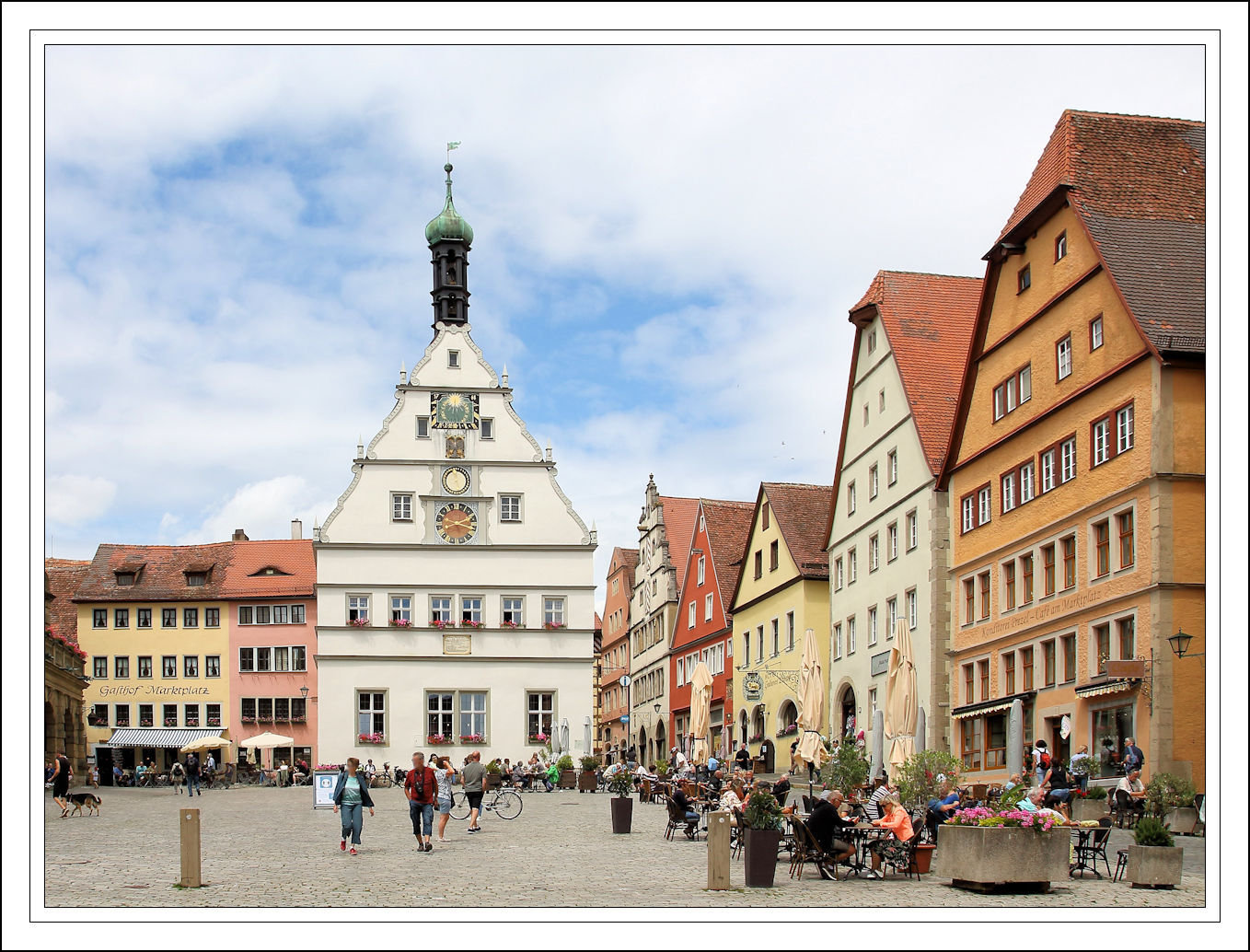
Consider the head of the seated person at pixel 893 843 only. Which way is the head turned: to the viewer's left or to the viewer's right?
to the viewer's left

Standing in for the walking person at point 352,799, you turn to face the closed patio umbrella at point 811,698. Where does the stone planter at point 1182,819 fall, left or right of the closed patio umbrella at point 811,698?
right

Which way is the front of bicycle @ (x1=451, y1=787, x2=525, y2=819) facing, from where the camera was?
facing to the left of the viewer

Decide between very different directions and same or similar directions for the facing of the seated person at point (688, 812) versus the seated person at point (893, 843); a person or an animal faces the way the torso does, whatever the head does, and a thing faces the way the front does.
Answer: very different directions

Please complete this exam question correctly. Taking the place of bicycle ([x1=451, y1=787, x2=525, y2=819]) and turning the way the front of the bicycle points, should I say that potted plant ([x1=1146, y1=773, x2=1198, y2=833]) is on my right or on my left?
on my left

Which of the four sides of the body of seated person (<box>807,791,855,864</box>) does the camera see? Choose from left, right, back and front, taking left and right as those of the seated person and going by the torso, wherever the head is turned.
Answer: right

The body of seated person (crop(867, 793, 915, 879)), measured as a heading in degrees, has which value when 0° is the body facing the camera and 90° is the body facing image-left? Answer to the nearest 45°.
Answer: approximately 90°
